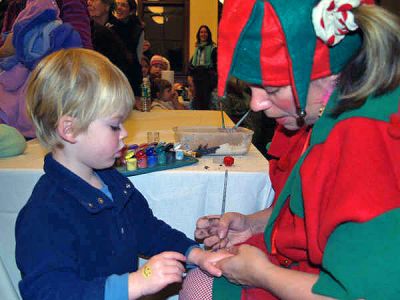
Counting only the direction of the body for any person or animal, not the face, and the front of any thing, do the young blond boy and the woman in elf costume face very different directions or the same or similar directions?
very different directions

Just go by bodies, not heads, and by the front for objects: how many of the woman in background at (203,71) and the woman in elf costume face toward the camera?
1

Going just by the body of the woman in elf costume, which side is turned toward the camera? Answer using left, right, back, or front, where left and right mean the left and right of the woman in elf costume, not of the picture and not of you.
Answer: left

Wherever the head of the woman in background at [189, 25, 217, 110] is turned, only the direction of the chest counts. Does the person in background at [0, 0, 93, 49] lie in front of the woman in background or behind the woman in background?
in front

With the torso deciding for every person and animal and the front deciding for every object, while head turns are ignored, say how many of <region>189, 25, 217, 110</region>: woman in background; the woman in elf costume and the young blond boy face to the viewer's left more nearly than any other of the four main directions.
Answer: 1

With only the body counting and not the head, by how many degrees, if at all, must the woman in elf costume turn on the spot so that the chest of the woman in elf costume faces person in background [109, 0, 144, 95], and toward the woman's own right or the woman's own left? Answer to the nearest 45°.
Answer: approximately 45° to the woman's own right

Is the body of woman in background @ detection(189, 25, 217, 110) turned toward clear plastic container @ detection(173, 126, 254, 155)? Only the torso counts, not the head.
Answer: yes

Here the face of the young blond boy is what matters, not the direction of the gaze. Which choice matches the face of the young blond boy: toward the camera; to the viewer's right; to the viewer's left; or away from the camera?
to the viewer's right

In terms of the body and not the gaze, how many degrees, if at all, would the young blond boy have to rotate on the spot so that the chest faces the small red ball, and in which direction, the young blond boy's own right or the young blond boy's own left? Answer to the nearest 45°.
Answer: approximately 90° to the young blond boy's own left

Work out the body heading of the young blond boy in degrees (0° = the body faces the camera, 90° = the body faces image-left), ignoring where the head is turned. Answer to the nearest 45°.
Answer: approximately 315°

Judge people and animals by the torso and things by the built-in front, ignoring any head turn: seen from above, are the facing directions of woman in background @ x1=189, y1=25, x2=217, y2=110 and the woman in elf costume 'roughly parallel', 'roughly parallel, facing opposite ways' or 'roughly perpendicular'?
roughly perpendicular

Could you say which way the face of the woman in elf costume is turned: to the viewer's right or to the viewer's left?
to the viewer's left

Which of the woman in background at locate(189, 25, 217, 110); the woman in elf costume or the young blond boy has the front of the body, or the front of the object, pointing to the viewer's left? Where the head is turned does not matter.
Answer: the woman in elf costume

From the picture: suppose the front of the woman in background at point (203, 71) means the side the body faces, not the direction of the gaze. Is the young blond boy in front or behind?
in front

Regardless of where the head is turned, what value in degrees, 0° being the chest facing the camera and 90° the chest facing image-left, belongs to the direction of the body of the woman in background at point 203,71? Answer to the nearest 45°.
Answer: approximately 0°
